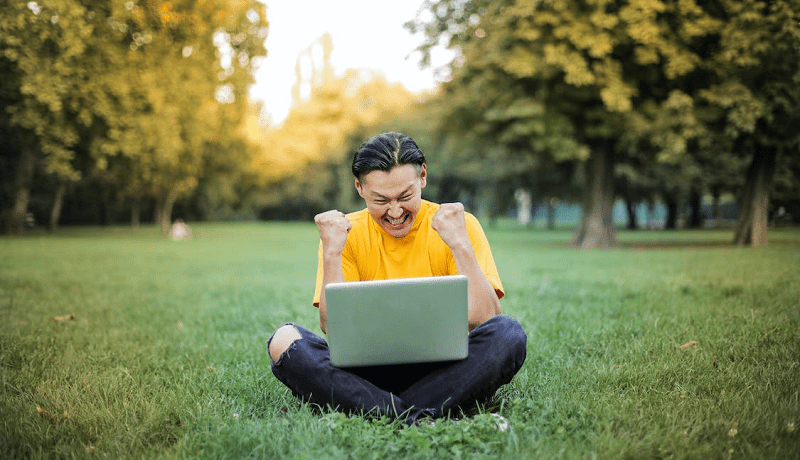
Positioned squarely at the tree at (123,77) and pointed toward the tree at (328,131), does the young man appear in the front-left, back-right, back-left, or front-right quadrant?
back-right

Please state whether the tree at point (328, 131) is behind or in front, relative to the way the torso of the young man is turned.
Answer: behind

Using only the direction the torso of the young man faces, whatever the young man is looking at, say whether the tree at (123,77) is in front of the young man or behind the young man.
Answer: behind

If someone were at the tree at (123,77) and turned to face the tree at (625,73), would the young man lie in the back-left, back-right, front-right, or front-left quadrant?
front-right

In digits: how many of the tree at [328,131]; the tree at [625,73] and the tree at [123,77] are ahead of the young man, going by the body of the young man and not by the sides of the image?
0

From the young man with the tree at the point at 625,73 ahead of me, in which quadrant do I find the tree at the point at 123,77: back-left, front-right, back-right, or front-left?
front-left

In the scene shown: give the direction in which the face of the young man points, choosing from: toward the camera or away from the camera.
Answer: toward the camera

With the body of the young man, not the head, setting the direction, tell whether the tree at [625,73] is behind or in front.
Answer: behind

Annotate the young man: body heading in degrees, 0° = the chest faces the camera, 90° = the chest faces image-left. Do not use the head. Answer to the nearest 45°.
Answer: approximately 0°
